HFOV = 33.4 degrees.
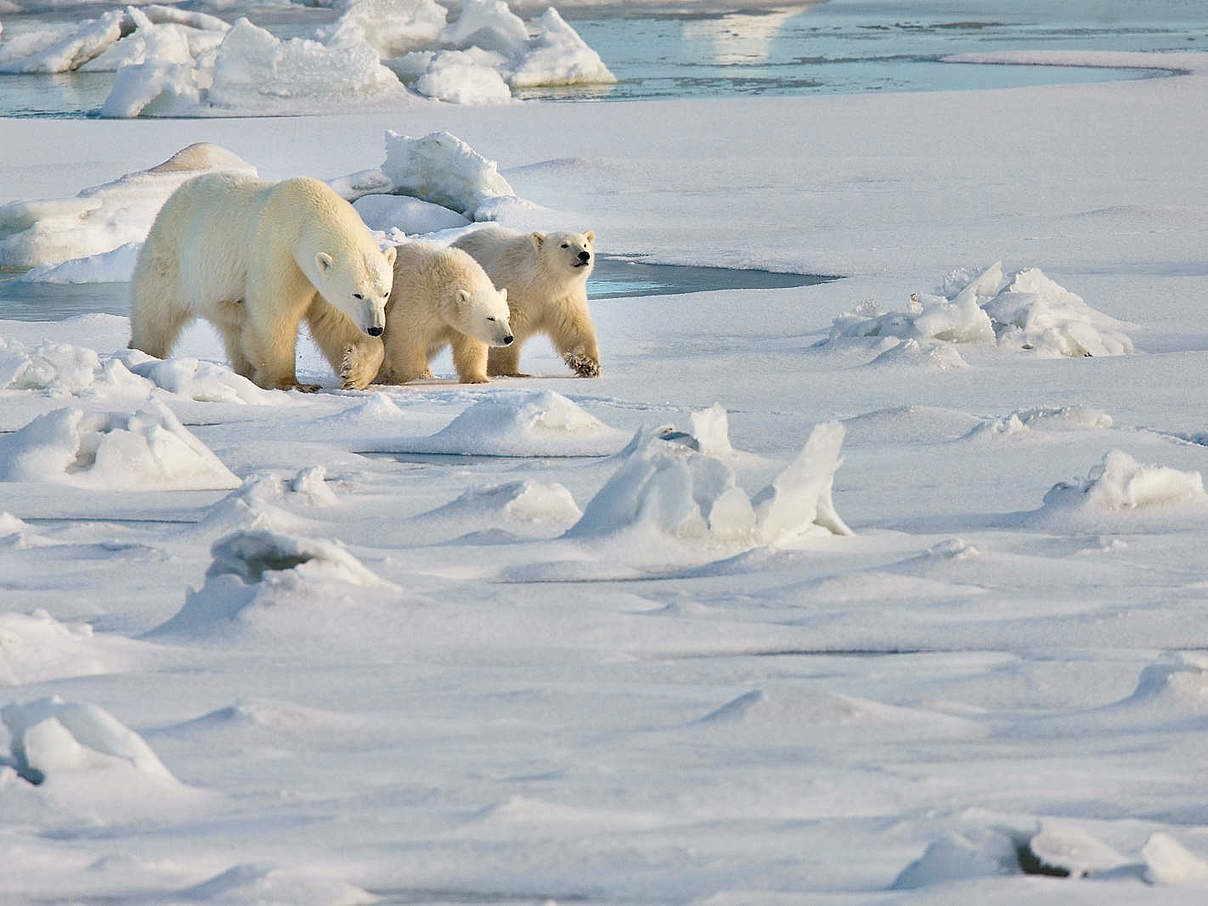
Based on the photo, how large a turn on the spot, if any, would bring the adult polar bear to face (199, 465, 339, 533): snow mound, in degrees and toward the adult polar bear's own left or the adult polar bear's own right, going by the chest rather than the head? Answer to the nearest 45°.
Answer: approximately 45° to the adult polar bear's own right

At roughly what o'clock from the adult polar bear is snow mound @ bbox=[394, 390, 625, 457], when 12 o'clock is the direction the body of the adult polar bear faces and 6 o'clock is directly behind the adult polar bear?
The snow mound is roughly at 1 o'clock from the adult polar bear.

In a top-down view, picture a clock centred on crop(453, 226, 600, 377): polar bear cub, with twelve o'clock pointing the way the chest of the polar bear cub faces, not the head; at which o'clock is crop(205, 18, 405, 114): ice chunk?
The ice chunk is roughly at 7 o'clock from the polar bear cub.

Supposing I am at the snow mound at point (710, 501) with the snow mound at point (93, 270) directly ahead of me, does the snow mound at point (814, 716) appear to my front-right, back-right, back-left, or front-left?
back-left

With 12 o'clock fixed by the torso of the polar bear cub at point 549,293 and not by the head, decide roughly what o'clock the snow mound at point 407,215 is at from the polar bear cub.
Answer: The snow mound is roughly at 7 o'clock from the polar bear cub.

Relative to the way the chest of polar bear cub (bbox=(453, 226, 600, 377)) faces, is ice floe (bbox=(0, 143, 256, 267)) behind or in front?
behind

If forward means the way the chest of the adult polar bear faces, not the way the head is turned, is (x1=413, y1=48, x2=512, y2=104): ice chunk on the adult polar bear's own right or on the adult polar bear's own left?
on the adult polar bear's own left

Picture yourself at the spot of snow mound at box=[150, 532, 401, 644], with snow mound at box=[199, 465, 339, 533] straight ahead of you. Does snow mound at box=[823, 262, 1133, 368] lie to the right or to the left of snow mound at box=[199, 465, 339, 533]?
right

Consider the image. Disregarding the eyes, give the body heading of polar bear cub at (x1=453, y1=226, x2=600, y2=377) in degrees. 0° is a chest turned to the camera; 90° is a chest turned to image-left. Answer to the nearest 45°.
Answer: approximately 315°

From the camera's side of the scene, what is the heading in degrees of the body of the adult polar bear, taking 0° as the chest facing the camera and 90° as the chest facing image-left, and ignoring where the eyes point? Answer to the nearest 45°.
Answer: approximately 315°

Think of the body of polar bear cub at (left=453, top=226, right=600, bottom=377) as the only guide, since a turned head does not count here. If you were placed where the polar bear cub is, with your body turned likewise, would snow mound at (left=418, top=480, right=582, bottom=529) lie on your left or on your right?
on your right

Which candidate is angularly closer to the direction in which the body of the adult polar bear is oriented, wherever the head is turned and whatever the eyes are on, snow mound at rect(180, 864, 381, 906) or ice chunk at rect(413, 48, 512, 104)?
the snow mound

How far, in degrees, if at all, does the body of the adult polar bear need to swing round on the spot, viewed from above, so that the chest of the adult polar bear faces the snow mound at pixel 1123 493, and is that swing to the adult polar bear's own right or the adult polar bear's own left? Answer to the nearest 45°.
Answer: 0° — it already faces it

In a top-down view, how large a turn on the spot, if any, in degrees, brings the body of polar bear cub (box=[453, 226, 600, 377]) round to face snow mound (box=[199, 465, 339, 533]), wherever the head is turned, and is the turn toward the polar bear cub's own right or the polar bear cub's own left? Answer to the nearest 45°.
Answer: approximately 45° to the polar bear cub's own right
